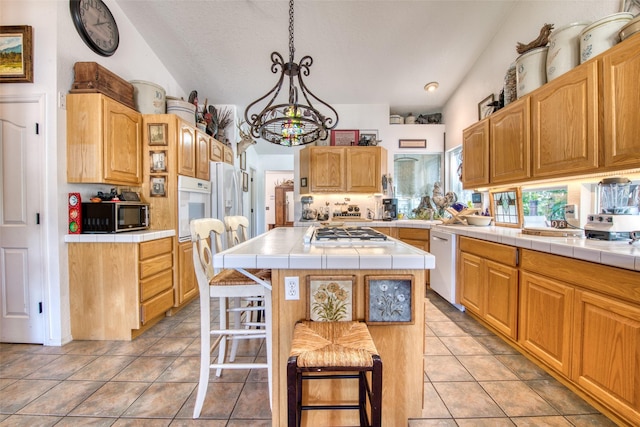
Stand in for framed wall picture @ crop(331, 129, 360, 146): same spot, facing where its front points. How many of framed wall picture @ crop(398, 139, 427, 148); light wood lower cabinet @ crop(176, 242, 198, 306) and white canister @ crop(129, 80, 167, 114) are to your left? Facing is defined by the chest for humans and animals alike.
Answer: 1

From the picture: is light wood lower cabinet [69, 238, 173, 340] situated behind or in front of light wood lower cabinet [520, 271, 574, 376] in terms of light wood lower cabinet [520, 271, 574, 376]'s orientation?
in front

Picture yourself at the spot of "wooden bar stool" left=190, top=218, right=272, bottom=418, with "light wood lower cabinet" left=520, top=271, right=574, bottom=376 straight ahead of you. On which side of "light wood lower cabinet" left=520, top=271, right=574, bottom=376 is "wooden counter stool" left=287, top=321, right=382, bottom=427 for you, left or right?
right

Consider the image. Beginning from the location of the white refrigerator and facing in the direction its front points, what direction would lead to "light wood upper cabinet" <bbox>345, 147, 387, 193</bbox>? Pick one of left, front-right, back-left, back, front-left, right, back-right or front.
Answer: front-left

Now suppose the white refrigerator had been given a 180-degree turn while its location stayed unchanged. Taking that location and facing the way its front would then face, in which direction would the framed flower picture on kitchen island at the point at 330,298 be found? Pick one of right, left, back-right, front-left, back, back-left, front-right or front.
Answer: back-left

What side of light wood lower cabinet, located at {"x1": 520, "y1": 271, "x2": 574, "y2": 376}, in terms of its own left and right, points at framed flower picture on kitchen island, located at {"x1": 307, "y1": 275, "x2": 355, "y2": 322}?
front

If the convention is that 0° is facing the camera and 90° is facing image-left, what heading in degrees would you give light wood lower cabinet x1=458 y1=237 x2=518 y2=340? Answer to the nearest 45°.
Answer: approximately 45°

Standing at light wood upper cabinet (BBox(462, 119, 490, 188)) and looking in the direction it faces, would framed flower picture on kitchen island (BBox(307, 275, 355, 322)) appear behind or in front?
in front

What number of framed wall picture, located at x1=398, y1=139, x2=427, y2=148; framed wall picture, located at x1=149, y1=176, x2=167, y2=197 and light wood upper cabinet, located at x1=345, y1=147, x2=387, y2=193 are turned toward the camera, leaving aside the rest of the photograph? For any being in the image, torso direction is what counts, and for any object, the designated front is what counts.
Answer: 3

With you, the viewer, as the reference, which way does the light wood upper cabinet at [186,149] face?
facing the viewer and to the right of the viewer

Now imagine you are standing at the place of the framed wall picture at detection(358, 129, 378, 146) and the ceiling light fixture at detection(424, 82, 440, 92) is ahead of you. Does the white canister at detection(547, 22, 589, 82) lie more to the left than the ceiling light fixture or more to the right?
right

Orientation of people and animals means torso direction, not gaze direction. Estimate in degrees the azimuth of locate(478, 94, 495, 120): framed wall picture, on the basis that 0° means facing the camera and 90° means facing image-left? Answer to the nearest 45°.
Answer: approximately 45°
